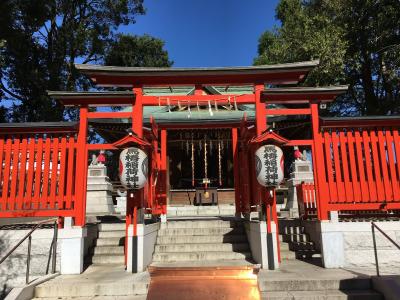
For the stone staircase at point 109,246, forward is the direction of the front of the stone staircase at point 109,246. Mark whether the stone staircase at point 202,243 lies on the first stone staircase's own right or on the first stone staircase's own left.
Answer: on the first stone staircase's own left

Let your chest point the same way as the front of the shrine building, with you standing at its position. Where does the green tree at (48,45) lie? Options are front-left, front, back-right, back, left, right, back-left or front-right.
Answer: back-right

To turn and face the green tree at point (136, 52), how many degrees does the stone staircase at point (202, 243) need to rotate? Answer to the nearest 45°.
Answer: approximately 180°

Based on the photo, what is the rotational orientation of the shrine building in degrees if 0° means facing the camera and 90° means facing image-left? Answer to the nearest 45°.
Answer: approximately 0°

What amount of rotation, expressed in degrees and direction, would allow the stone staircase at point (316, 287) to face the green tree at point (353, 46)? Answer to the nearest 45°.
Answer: approximately 180°

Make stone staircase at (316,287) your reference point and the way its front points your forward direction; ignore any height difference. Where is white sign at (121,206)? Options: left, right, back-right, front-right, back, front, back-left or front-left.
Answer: back-right

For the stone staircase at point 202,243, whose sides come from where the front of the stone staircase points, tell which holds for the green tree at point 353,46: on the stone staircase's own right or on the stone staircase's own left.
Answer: on the stone staircase's own left
